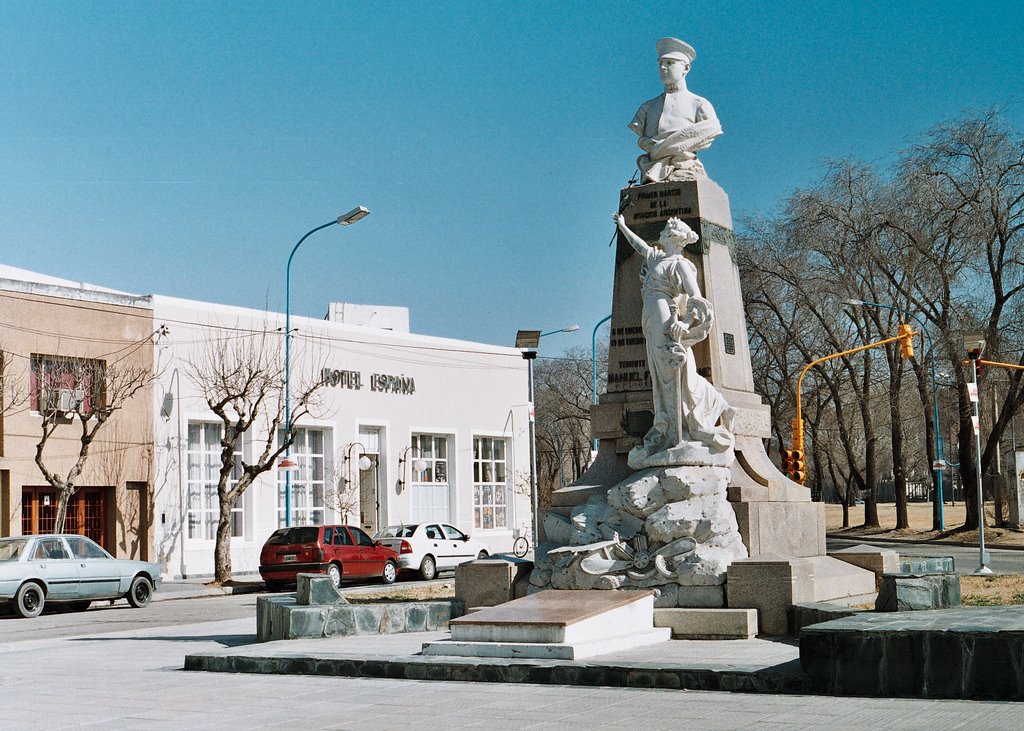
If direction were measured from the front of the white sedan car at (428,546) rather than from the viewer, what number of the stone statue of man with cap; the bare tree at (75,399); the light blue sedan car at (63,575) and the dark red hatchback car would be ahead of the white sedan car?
0

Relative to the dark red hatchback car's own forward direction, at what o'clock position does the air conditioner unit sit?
The air conditioner unit is roughly at 8 o'clock from the dark red hatchback car.

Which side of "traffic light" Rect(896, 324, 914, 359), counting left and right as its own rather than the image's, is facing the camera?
back

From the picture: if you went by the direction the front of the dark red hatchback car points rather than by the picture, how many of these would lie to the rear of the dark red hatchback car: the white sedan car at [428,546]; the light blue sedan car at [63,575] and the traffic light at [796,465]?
1

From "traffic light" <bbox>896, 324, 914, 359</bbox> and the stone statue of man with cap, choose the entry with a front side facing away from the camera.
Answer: the traffic light

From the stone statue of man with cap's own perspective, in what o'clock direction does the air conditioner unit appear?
The air conditioner unit is roughly at 3 o'clock from the stone statue of man with cap.

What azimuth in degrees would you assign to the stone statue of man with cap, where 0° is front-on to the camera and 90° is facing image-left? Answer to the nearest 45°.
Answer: approximately 45°

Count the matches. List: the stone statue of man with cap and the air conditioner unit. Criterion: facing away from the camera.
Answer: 0

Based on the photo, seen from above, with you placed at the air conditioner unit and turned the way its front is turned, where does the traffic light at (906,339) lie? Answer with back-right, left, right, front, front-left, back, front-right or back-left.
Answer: front-left

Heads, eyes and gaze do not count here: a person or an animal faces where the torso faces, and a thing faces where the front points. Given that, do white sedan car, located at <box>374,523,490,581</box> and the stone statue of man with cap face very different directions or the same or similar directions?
very different directions

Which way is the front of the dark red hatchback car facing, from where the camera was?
facing away from the viewer and to the right of the viewer

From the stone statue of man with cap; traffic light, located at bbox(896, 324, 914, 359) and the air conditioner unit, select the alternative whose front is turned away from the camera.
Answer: the traffic light

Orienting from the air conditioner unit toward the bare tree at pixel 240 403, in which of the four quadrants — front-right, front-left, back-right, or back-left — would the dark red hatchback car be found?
front-right

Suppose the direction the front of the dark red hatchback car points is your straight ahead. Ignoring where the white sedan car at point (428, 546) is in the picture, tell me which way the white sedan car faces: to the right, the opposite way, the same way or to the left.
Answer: the same way

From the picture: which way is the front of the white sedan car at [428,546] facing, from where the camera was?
facing away from the viewer and to the right of the viewer

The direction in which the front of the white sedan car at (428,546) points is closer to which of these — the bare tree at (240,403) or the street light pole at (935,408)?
the street light pole

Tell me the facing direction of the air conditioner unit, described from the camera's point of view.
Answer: facing the viewer and to the right of the viewer
